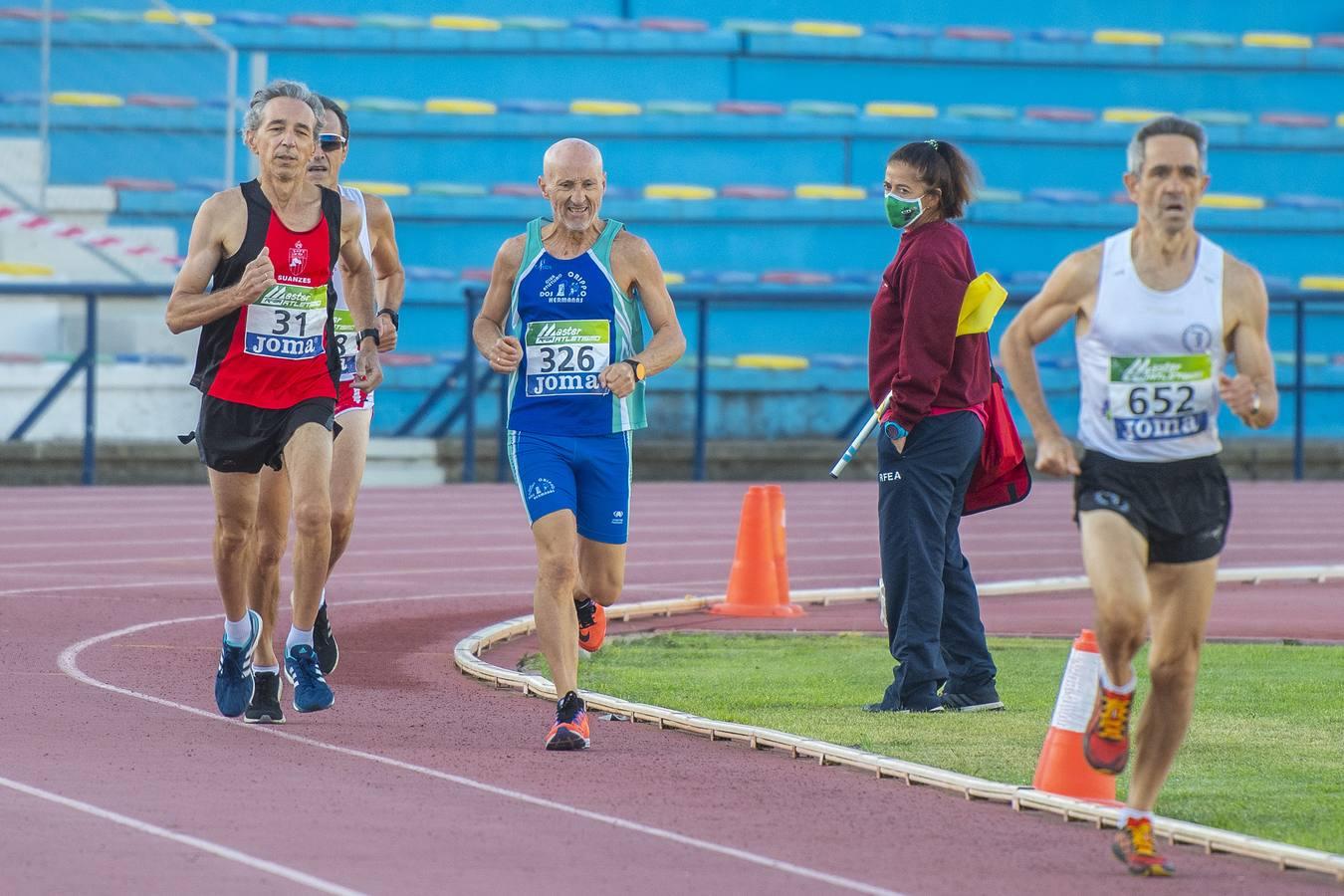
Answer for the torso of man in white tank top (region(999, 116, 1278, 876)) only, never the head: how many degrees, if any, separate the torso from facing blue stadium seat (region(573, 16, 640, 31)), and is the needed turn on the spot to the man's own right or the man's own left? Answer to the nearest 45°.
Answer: approximately 180°

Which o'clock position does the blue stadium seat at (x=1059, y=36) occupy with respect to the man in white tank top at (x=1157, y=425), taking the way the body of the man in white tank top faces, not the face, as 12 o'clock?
The blue stadium seat is roughly at 6 o'clock from the man in white tank top.

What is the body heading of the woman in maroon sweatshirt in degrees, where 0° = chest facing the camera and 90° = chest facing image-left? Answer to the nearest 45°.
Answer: approximately 90°

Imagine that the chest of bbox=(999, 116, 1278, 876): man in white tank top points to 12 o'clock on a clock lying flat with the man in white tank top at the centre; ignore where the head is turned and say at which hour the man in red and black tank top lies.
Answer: The man in red and black tank top is roughly at 4 o'clock from the man in white tank top.

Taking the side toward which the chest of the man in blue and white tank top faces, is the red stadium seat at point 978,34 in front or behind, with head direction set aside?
behind

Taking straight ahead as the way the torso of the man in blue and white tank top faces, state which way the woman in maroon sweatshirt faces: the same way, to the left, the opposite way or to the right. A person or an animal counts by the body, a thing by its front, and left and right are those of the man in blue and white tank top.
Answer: to the right

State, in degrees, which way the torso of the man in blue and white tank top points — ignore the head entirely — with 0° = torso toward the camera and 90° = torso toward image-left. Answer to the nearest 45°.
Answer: approximately 0°

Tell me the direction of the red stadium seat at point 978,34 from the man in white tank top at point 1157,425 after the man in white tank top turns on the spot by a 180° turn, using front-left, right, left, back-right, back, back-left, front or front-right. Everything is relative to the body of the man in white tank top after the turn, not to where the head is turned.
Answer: front

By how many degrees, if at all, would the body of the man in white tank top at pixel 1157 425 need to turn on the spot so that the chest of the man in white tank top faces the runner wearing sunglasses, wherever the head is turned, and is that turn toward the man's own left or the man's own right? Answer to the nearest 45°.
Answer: approximately 135° to the man's own right

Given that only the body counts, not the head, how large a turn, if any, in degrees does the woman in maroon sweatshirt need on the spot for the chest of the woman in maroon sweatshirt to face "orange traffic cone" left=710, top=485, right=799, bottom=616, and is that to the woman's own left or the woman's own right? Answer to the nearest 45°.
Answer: approximately 90° to the woman's own right

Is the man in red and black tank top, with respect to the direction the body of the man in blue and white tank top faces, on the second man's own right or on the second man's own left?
on the second man's own right

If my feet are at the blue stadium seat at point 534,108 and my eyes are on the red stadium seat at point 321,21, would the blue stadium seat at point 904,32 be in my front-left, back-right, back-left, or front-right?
back-right

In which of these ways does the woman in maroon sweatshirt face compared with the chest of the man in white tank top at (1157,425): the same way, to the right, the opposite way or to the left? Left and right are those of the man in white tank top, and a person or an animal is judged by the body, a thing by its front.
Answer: to the right

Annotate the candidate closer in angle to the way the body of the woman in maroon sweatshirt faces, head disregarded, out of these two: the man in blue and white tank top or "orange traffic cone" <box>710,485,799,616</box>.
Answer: the man in blue and white tank top
